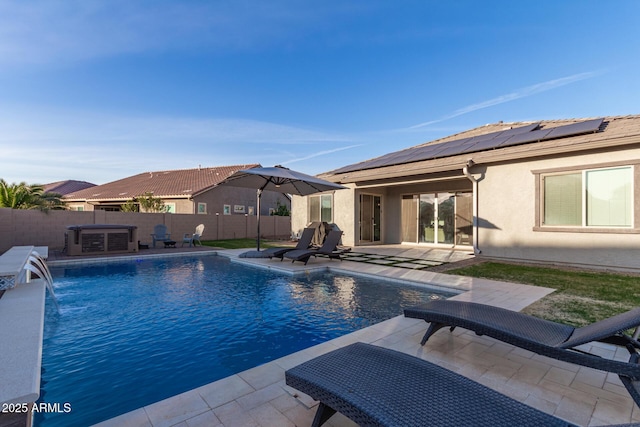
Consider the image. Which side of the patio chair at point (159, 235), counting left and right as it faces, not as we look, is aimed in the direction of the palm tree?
right

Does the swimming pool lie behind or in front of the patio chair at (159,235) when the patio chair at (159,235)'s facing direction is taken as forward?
in front

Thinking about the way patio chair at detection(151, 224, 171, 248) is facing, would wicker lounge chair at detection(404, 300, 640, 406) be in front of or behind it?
in front

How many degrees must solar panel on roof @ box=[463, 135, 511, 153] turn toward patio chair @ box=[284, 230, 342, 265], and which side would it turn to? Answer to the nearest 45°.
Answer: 0° — it already faces it

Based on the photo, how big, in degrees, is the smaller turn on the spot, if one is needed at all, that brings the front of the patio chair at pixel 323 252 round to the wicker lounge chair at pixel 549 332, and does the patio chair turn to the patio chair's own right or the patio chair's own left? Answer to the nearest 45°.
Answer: approximately 45° to the patio chair's own left

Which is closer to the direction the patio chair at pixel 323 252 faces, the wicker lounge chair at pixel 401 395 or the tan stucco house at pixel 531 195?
the wicker lounge chair

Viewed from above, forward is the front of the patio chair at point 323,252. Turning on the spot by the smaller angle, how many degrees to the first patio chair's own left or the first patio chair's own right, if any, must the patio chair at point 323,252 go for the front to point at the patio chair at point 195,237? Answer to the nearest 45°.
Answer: approximately 90° to the first patio chair's own right

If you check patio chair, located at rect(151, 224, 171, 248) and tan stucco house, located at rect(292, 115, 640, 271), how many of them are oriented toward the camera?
1

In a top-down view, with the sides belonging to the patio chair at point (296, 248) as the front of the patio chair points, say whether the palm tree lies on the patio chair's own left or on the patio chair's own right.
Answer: on the patio chair's own right

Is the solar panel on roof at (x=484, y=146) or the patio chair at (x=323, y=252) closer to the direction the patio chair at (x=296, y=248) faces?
the patio chair

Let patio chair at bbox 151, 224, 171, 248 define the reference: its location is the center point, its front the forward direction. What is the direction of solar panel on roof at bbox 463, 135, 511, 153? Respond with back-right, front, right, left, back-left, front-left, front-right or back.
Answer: front-left
